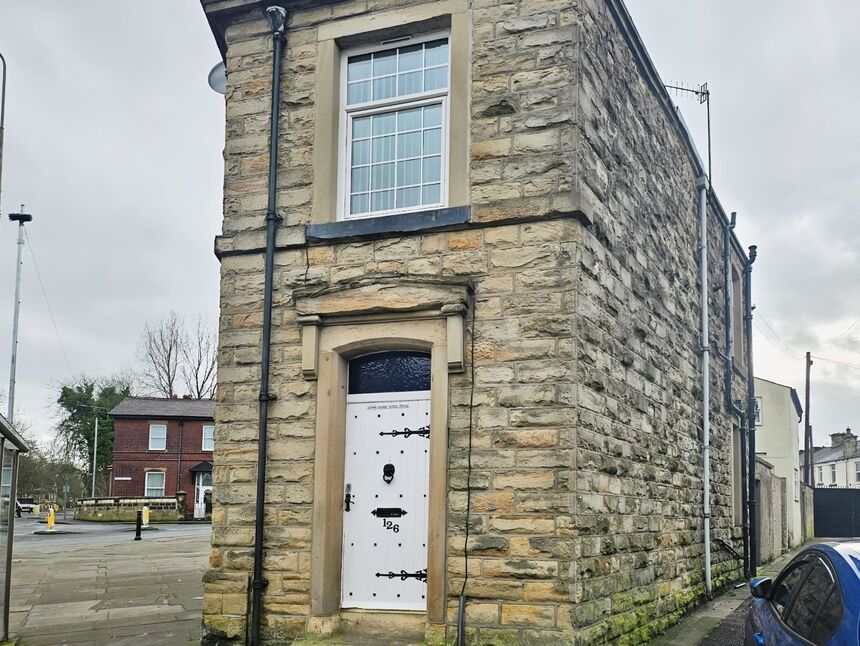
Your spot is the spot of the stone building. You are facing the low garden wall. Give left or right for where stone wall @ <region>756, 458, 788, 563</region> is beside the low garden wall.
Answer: right

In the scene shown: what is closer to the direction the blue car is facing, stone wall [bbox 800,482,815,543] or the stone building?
the stone building

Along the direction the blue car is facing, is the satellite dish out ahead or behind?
ahead

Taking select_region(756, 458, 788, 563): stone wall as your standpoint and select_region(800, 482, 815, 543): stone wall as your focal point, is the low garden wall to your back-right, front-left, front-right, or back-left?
front-left

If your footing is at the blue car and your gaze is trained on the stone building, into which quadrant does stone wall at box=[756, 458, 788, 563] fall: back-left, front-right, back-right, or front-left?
front-right

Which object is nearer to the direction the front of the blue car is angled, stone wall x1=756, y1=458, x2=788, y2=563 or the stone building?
the stone building

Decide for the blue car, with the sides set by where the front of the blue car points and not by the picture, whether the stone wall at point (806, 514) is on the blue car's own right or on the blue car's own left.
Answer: on the blue car's own right
